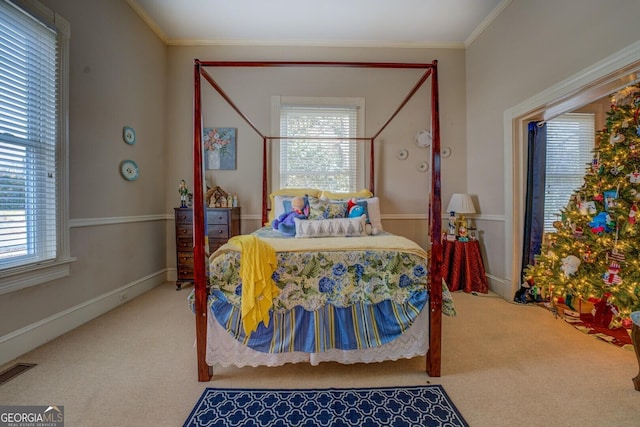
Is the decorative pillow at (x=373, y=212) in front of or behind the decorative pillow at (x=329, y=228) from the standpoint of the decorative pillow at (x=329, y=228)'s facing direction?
behind

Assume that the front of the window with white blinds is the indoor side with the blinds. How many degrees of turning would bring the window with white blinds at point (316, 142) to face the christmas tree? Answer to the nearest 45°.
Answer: approximately 45° to its left

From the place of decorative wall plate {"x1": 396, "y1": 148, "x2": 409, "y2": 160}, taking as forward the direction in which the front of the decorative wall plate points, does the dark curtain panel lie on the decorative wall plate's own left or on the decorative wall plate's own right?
on the decorative wall plate's own left

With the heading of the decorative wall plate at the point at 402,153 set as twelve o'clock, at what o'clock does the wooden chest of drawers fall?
The wooden chest of drawers is roughly at 2 o'clock from the decorative wall plate.

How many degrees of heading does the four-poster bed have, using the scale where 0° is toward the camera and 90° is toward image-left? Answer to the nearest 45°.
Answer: approximately 0°

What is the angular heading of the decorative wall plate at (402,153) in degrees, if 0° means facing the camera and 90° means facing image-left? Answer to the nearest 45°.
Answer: approximately 0°

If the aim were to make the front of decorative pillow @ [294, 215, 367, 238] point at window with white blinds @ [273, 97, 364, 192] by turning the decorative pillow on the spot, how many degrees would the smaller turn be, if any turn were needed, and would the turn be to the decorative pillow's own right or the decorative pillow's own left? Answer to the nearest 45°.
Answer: approximately 180°

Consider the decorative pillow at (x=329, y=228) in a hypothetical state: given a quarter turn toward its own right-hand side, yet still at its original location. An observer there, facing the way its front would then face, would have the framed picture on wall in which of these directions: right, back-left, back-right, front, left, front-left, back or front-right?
front-right
